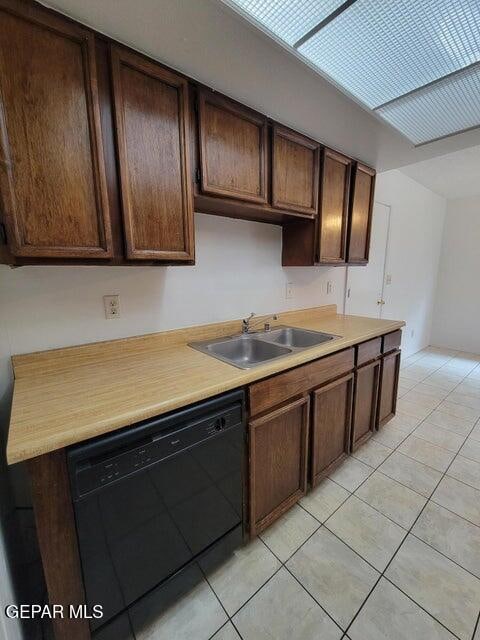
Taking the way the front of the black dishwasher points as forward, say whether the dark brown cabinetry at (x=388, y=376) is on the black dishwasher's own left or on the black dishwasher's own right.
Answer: on the black dishwasher's own left

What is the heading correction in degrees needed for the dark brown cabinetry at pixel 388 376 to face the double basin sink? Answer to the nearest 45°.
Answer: approximately 90° to its right

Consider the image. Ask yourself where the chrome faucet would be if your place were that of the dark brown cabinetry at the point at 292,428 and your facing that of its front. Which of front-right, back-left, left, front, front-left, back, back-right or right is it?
back

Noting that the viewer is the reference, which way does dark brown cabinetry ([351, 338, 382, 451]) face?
facing the viewer and to the right of the viewer

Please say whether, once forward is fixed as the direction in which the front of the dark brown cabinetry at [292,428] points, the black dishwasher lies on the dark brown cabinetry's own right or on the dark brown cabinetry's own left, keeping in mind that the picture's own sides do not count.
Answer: on the dark brown cabinetry's own right

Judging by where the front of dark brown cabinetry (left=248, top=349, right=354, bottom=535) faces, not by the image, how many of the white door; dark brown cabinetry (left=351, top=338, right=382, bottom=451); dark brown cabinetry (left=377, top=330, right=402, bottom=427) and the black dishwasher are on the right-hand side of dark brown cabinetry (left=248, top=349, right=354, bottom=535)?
1

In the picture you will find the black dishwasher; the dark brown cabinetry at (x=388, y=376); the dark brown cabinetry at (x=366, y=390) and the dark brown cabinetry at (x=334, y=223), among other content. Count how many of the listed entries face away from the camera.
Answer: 0

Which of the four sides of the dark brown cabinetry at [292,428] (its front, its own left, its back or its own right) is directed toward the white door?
left

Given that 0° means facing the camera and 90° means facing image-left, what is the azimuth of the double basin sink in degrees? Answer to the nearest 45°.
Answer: approximately 315°

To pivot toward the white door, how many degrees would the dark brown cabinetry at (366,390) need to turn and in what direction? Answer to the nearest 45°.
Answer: approximately 135° to its left

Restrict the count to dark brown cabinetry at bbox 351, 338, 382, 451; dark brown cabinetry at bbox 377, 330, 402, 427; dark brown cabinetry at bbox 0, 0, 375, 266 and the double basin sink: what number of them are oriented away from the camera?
0

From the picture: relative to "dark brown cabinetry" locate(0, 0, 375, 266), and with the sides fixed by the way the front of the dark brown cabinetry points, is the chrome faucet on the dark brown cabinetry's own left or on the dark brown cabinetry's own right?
on the dark brown cabinetry's own left

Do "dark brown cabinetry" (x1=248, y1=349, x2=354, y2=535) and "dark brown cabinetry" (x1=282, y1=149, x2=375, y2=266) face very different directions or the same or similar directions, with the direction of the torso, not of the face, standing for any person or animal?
same or similar directions
